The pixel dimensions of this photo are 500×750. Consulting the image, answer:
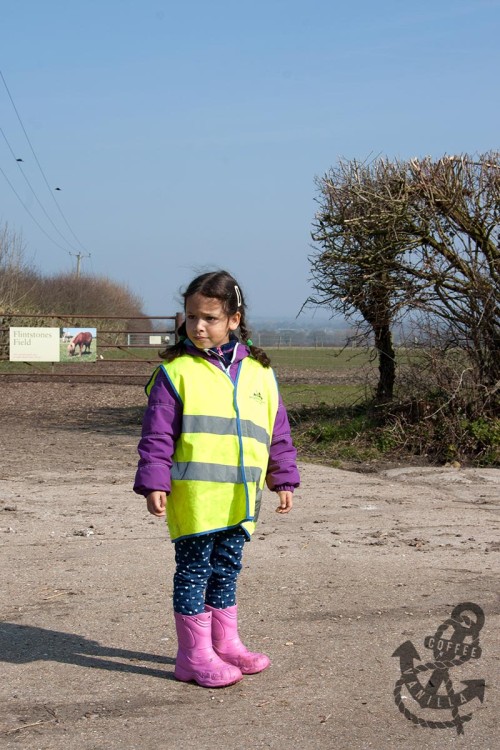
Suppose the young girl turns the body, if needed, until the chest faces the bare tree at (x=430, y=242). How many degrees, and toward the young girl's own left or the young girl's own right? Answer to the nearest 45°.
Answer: approximately 135° to the young girl's own left

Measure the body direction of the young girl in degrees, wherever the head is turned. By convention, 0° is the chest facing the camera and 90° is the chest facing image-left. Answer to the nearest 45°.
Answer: approximately 315°

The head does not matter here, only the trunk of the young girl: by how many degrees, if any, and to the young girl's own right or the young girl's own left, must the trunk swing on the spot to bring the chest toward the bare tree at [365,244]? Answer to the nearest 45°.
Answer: approximately 135° to the young girl's own left
